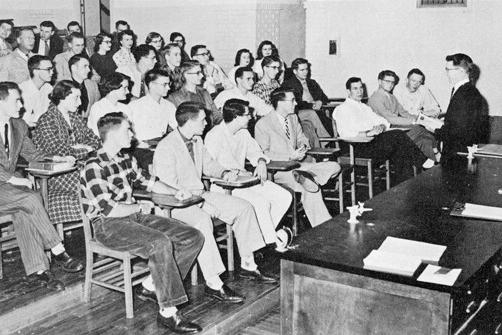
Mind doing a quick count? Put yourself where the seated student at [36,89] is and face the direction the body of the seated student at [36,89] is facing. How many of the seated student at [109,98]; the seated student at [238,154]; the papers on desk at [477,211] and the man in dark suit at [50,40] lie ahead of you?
3

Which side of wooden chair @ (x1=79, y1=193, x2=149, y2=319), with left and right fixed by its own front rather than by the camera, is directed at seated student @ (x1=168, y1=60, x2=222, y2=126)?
left

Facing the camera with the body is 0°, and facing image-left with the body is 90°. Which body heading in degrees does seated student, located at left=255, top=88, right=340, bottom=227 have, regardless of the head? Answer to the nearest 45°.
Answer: approximately 315°

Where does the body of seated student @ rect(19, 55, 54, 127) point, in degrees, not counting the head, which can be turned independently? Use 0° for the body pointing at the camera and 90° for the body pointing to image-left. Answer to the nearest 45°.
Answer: approximately 315°

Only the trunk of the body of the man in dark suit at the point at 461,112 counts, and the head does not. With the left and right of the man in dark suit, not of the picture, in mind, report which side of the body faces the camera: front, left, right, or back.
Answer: left

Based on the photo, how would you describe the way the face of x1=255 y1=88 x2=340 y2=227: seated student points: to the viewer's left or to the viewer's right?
to the viewer's right
